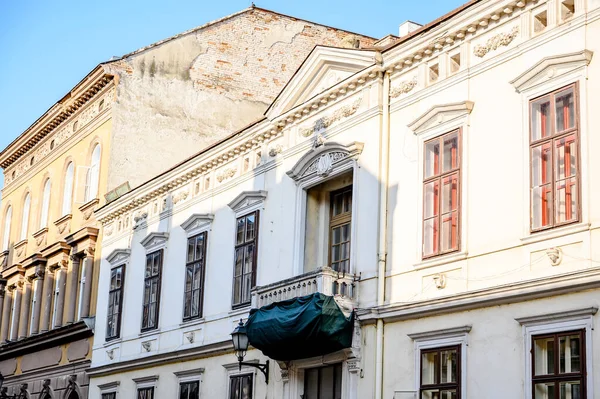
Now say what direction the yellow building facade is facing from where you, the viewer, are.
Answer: facing the viewer and to the left of the viewer

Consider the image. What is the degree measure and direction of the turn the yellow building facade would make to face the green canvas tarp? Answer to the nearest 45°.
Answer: approximately 45° to its left
